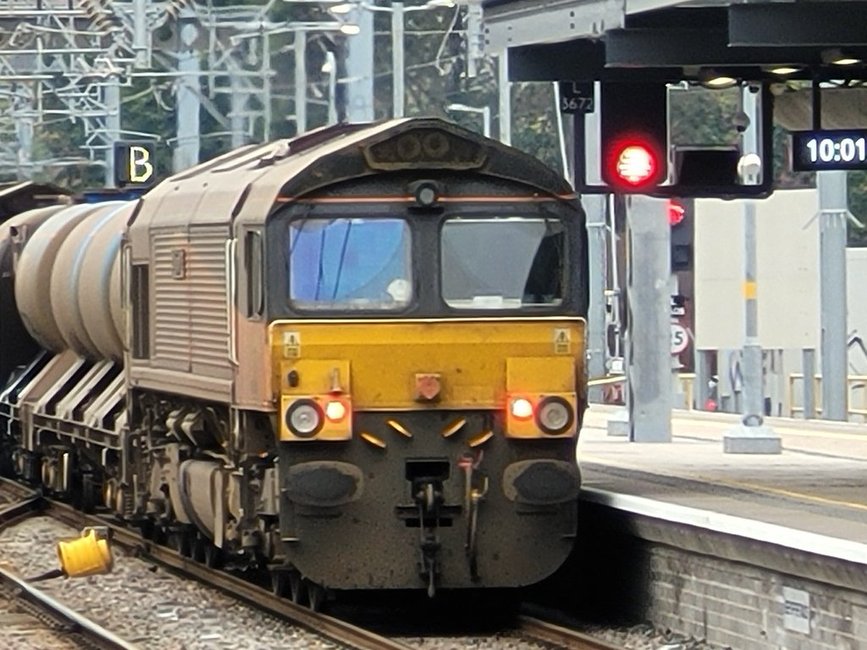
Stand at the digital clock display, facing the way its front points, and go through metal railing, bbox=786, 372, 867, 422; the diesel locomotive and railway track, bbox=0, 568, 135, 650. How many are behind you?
1

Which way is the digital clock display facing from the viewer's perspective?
toward the camera

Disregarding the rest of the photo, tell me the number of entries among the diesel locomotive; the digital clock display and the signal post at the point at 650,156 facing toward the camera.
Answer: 3

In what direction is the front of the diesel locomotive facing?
toward the camera

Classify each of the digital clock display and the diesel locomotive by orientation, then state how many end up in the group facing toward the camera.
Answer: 2

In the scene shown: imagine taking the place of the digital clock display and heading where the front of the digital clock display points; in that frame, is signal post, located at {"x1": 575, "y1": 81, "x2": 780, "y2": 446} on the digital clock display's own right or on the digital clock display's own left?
on the digital clock display's own right

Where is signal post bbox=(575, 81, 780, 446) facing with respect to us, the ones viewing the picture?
facing the viewer

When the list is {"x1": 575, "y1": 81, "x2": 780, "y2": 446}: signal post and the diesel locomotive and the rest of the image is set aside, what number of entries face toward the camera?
2

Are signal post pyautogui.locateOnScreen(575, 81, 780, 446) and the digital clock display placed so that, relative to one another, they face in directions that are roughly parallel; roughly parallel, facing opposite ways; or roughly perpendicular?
roughly parallel

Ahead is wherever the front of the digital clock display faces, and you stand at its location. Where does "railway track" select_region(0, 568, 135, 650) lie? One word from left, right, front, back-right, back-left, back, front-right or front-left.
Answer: front-right

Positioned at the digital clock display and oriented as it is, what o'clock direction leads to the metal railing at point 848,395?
The metal railing is roughly at 6 o'clock from the digital clock display.

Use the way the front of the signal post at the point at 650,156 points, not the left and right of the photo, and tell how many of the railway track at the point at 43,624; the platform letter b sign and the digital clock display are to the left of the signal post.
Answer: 1
